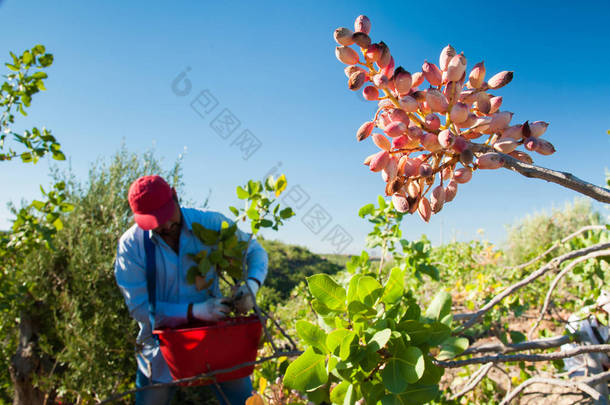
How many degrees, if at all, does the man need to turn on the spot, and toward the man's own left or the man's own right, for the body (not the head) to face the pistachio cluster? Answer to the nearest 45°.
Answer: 0° — they already face it

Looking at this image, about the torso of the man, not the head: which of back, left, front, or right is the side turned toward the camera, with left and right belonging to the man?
front

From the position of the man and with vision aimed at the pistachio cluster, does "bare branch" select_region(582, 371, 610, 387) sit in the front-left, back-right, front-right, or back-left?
front-left

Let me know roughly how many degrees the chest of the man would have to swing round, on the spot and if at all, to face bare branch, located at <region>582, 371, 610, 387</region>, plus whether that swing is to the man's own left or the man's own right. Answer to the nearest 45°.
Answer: approximately 45° to the man's own left
